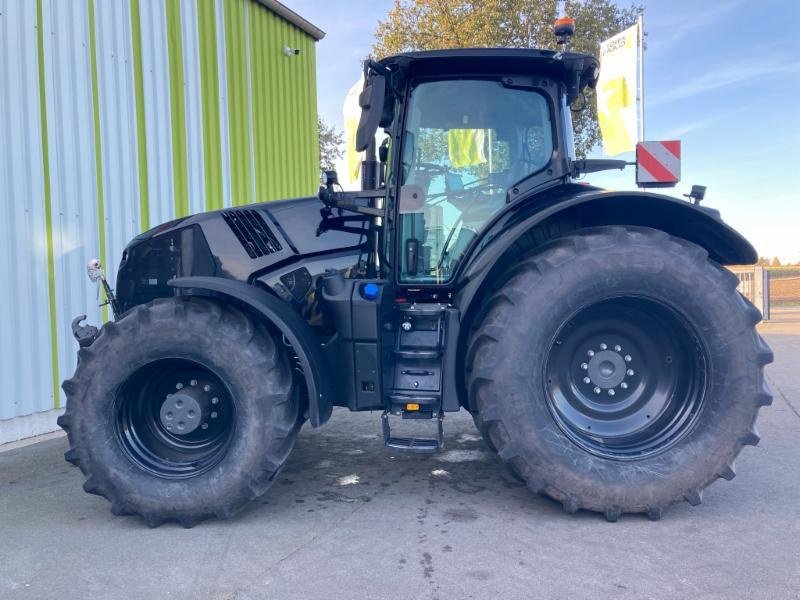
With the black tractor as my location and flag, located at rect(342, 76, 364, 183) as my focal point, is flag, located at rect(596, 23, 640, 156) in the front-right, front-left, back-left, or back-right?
front-right

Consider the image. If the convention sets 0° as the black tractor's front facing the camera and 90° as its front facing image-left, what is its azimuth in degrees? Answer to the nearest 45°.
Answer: approximately 90°

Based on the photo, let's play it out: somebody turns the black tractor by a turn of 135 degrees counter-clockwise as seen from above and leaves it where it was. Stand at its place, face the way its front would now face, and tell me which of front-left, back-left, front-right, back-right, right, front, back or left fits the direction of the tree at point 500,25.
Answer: back-left

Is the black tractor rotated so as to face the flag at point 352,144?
no

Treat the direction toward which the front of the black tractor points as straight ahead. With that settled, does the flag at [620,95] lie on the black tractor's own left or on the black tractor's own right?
on the black tractor's own right
